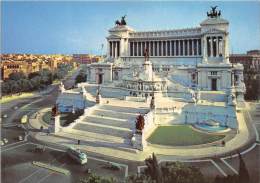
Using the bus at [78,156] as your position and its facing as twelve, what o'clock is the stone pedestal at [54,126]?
The stone pedestal is roughly at 7 o'clock from the bus.

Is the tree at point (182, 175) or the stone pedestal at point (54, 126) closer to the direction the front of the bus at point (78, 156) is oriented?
the tree

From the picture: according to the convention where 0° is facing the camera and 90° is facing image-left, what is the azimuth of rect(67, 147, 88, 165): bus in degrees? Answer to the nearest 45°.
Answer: approximately 315°

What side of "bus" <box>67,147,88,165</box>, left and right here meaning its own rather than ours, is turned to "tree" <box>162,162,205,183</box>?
front
